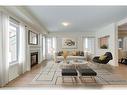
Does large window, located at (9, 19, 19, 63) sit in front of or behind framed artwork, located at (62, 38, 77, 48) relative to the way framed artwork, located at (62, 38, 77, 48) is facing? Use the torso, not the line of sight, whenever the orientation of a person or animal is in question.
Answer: in front

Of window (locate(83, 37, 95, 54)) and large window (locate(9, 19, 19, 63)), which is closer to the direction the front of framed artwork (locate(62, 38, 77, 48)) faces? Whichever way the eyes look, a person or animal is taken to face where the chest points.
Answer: the large window

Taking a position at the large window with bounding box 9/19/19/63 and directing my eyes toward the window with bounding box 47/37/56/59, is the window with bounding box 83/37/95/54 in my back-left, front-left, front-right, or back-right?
front-right

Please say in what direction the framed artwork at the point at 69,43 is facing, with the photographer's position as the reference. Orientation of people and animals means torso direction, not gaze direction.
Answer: facing the viewer

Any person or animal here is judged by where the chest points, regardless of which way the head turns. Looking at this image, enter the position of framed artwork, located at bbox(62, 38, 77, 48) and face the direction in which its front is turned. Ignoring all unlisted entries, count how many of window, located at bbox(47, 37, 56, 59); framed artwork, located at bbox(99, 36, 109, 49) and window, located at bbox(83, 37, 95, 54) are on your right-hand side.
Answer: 1

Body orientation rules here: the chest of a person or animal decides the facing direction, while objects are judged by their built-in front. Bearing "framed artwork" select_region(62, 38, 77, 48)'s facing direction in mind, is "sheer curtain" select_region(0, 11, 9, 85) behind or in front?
in front

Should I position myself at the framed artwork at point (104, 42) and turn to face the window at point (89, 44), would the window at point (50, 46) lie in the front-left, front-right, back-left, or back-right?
front-left

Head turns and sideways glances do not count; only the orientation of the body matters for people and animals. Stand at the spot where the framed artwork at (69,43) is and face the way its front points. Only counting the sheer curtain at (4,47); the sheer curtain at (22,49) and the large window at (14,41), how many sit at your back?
0

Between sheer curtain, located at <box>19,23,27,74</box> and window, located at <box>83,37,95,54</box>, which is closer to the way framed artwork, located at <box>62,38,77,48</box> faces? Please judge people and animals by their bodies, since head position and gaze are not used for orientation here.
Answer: the sheer curtain

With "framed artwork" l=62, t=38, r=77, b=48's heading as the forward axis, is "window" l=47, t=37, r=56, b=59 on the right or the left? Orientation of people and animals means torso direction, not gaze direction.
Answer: on its right

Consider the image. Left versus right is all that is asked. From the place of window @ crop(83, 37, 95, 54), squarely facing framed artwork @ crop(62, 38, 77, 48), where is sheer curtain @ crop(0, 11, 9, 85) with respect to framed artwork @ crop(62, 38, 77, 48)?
left

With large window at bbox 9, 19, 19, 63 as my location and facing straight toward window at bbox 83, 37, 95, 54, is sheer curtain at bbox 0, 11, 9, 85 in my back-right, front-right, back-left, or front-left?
back-right

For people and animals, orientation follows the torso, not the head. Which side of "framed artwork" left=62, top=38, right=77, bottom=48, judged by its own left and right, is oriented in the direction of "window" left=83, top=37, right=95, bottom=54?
left

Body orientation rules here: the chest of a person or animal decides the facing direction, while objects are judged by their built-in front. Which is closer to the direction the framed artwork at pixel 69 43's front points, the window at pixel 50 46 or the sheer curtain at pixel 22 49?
the sheer curtain
